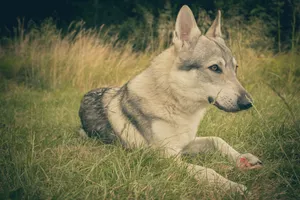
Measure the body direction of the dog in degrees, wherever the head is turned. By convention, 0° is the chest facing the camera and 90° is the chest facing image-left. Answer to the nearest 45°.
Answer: approximately 315°
